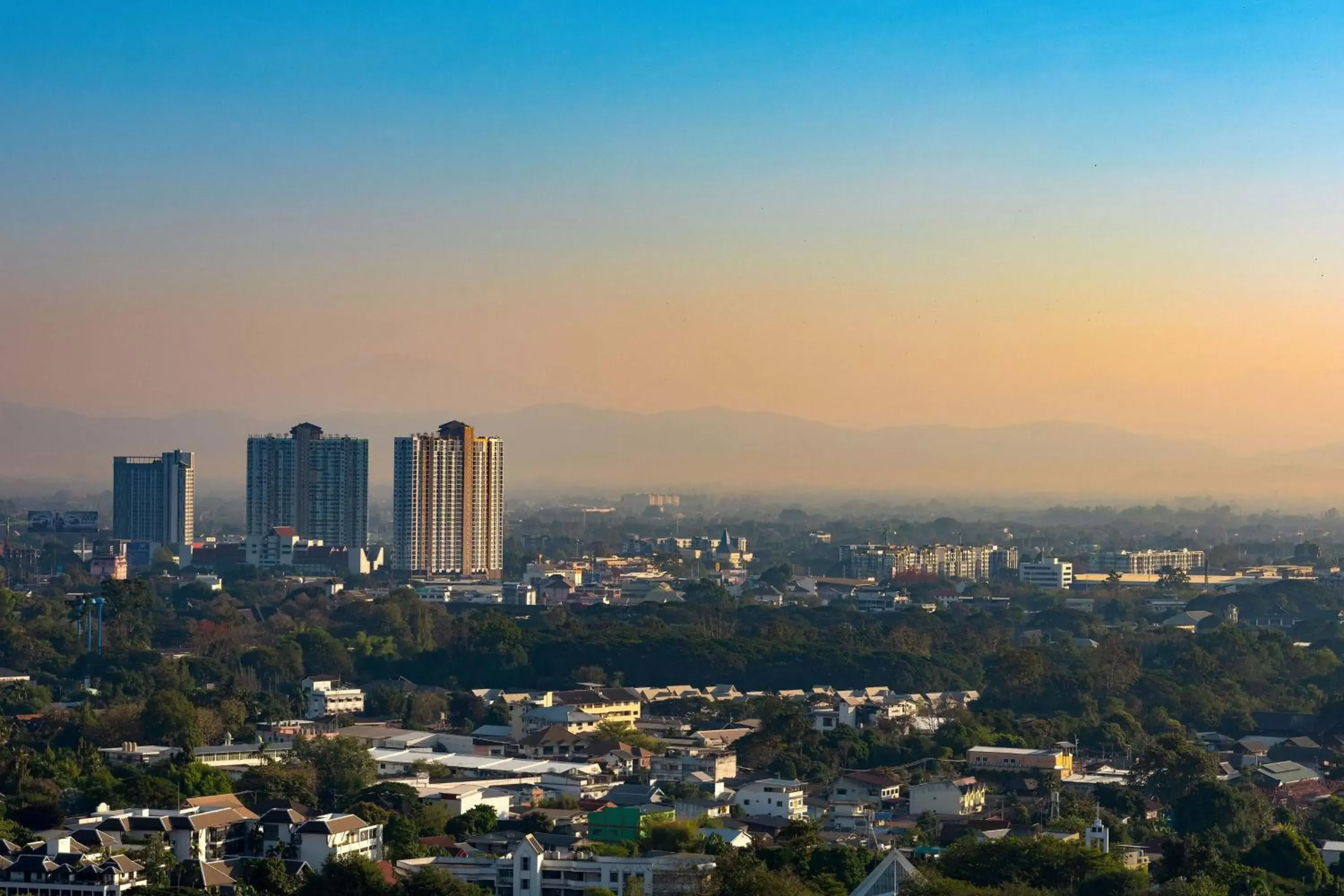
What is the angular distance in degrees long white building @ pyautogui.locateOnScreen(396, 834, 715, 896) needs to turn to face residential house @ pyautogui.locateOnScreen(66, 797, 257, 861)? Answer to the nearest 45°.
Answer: approximately 90° to its right

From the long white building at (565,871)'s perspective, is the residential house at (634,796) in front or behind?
behind

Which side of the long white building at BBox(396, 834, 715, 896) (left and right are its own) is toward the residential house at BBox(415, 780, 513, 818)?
back

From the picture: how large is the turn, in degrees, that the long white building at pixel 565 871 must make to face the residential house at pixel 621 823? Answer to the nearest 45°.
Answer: approximately 180°

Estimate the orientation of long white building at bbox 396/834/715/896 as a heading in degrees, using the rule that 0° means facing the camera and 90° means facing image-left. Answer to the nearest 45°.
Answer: approximately 0°

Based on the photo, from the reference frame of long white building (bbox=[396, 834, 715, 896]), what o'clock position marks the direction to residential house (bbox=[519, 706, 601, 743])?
The residential house is roughly at 6 o'clock from the long white building.

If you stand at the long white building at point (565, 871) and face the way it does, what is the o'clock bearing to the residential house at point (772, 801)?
The residential house is roughly at 7 o'clock from the long white building.

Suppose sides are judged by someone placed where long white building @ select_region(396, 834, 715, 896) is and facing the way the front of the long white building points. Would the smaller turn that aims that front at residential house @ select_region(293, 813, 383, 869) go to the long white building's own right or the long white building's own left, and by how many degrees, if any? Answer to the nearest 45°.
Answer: approximately 135° to the long white building's own right

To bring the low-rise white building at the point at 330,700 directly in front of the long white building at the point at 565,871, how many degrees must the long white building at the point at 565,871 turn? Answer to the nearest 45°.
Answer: approximately 180°

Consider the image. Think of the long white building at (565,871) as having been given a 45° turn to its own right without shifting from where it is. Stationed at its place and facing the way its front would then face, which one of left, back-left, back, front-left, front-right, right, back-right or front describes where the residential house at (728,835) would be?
back

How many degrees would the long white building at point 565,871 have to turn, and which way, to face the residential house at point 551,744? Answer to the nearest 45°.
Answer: approximately 180°
